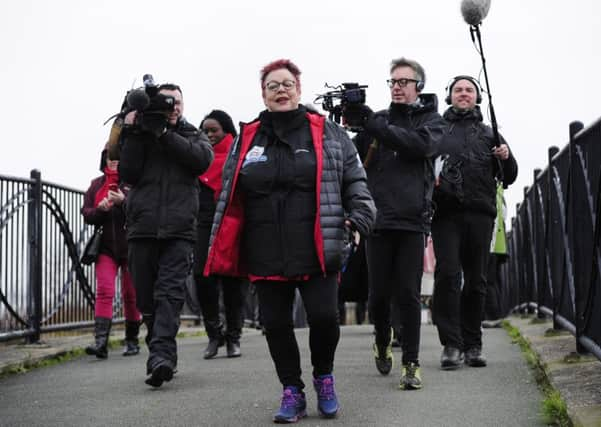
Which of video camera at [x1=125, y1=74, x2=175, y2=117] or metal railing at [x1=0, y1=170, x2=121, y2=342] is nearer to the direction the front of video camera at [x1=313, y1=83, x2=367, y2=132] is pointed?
the video camera

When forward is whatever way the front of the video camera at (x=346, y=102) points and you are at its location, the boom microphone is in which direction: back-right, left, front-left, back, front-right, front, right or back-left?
back-right

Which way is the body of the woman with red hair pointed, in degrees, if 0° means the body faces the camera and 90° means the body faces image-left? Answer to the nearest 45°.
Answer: approximately 0°

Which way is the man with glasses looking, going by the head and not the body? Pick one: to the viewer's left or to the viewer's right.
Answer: to the viewer's left

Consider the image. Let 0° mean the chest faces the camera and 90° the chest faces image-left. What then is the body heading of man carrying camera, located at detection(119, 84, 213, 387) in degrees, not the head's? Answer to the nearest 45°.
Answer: approximately 0°

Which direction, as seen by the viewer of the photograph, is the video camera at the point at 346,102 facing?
facing to the left of the viewer

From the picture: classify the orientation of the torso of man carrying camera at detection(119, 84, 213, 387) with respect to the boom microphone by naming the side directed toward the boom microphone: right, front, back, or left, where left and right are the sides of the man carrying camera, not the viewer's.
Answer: left

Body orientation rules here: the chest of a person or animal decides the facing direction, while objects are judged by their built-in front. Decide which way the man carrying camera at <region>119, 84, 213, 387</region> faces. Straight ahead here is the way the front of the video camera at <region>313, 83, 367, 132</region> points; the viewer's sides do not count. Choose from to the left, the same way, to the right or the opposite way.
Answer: to the left

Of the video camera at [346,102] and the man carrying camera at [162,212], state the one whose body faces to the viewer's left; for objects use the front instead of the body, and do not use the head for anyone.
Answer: the video camera
